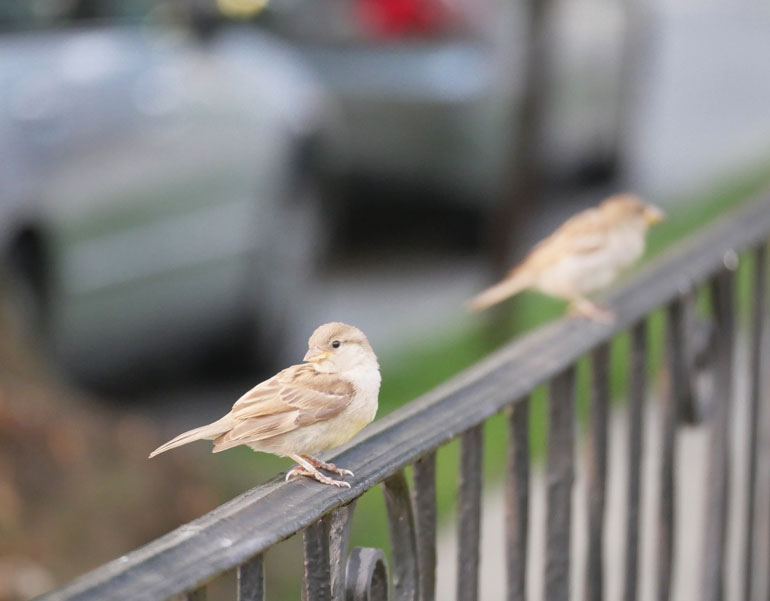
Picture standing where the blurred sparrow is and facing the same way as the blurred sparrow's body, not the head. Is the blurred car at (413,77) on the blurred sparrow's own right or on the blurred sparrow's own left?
on the blurred sparrow's own left

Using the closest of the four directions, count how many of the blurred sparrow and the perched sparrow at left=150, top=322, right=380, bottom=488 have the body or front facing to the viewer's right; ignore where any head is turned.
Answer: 2

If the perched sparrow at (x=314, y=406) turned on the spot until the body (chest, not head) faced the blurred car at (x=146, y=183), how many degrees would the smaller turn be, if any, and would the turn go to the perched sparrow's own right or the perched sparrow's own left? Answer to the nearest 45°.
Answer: approximately 90° to the perched sparrow's own left

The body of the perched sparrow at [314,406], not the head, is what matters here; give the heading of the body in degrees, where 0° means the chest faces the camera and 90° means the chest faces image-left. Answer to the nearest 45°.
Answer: approximately 270°

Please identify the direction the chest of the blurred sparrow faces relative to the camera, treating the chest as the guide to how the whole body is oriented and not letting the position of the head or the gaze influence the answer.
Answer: to the viewer's right
